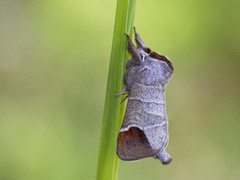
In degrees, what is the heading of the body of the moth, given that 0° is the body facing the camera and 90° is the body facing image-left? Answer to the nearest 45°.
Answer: approximately 90°
